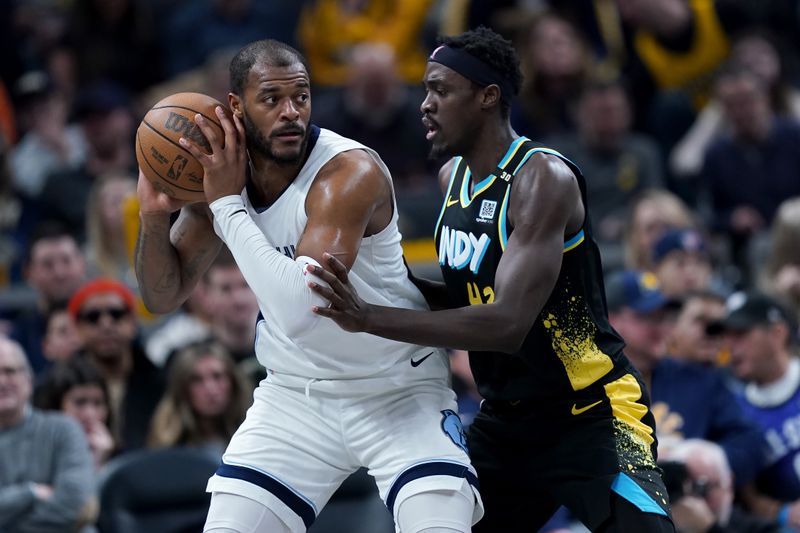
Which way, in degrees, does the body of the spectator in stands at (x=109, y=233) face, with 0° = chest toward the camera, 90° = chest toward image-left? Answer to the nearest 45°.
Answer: approximately 0°

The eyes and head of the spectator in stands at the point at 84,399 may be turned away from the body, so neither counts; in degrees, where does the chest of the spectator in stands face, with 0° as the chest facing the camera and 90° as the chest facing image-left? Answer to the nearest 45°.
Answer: approximately 315°

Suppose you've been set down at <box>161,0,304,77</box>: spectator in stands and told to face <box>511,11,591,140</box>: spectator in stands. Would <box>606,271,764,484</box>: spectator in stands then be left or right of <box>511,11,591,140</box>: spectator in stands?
right

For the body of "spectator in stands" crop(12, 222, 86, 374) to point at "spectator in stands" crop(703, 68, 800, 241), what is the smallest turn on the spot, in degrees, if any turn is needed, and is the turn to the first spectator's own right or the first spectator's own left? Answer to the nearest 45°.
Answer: approximately 45° to the first spectator's own left

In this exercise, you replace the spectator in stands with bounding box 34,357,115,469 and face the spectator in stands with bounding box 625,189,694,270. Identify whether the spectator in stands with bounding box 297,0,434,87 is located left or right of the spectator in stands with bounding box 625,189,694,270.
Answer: left

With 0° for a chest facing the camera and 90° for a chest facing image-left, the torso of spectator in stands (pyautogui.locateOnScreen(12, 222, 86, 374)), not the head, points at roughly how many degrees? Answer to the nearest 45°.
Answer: approximately 315°

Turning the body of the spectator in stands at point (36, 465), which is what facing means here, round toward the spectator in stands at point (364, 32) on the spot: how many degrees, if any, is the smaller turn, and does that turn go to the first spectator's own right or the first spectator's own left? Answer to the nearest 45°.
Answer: approximately 135° to the first spectator's own left

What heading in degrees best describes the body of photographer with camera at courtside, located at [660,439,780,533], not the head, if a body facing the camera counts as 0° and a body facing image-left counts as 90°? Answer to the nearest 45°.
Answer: approximately 45°

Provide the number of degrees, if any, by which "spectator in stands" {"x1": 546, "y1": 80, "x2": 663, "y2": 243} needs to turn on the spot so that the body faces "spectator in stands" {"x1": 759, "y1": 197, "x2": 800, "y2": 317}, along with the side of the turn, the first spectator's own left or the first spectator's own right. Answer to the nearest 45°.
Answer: approximately 45° to the first spectator's own left

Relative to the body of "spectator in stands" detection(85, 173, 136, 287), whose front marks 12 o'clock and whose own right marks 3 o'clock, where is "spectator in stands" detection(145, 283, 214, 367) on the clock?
"spectator in stands" detection(145, 283, 214, 367) is roughly at 11 o'clock from "spectator in stands" detection(85, 173, 136, 287).
